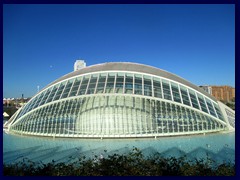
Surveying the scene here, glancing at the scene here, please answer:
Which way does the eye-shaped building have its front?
toward the camera

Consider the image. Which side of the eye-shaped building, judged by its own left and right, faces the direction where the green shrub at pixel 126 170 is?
front
